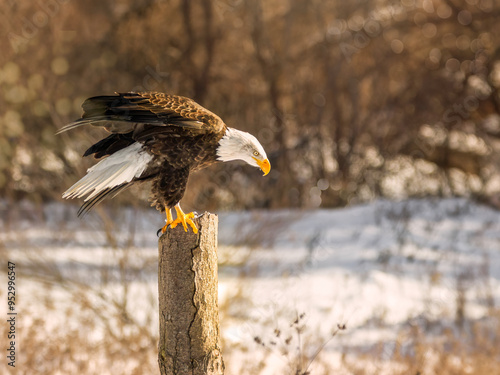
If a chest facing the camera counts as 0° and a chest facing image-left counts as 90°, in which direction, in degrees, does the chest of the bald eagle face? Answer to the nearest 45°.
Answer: approximately 270°
